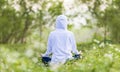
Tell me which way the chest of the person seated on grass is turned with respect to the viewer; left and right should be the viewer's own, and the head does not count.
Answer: facing away from the viewer
